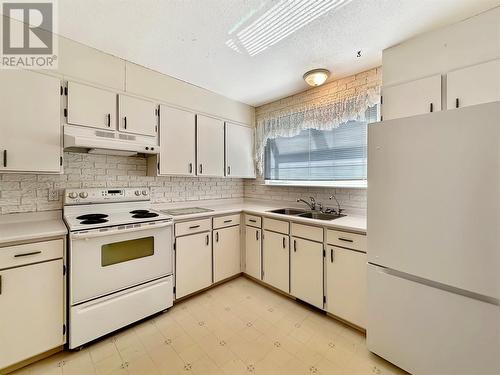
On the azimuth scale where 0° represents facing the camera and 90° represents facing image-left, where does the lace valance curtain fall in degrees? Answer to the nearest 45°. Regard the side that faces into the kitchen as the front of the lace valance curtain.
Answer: approximately 45°

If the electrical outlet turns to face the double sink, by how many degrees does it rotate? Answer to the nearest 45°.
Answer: approximately 45° to its left

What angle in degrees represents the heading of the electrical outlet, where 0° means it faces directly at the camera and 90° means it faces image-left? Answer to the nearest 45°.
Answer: approximately 0°
